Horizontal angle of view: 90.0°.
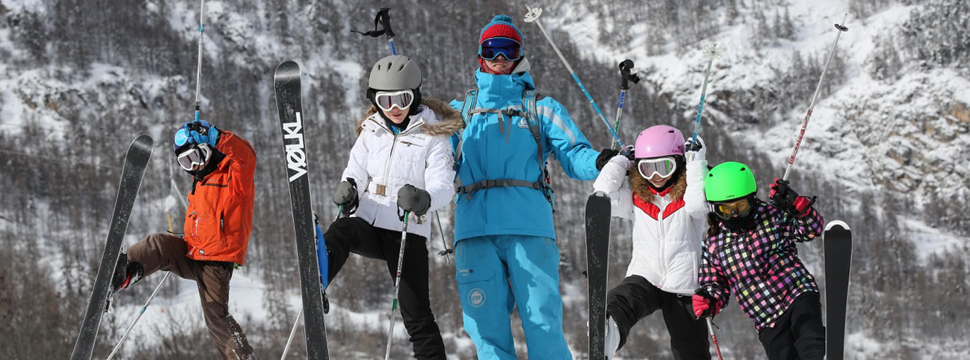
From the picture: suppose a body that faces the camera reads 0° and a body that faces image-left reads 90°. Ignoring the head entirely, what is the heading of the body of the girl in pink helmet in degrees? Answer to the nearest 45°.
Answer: approximately 0°

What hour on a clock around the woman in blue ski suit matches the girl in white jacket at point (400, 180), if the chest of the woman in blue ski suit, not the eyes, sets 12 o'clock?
The girl in white jacket is roughly at 3 o'clock from the woman in blue ski suit.

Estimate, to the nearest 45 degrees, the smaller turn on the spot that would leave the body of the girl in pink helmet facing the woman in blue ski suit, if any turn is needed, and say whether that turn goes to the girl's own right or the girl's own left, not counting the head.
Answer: approximately 90° to the girl's own right

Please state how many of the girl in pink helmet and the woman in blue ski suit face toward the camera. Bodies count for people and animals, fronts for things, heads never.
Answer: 2

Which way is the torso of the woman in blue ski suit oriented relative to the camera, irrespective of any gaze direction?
toward the camera

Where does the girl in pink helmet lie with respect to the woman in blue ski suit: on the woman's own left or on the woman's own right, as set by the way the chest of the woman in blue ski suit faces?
on the woman's own left

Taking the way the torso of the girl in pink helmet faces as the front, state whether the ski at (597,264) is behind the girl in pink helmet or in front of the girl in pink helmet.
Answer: in front
